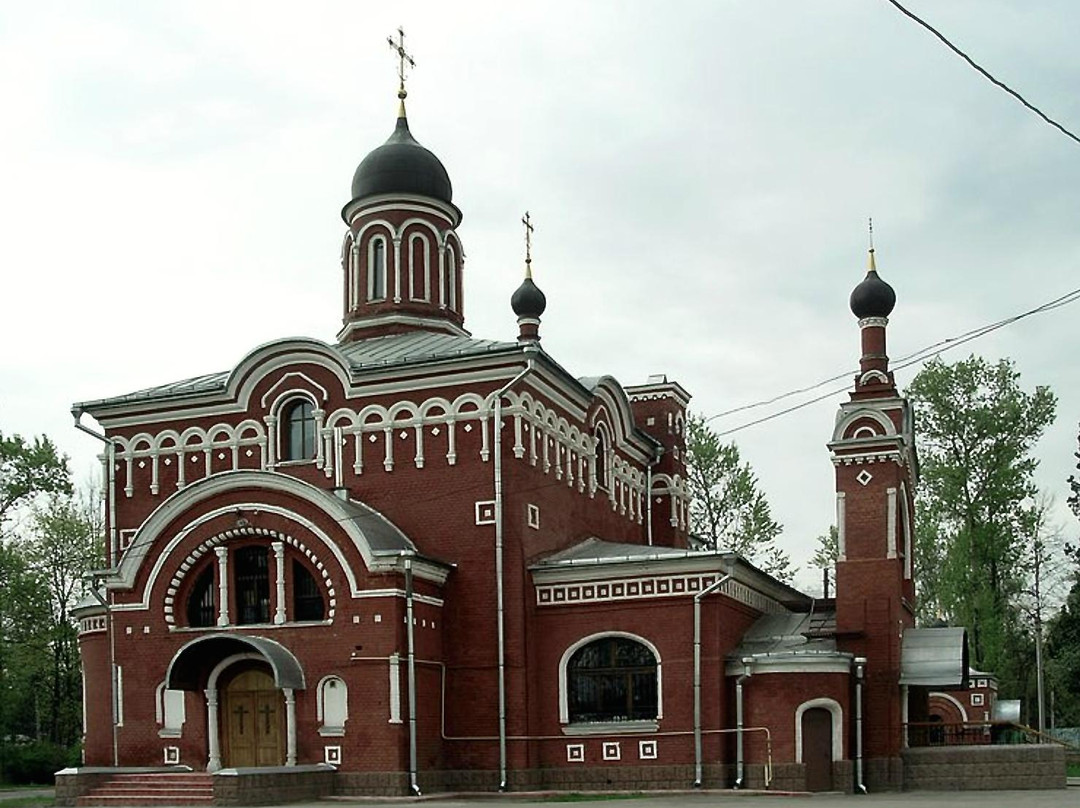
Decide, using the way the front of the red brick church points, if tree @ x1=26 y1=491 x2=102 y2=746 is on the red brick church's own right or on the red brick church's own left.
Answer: on the red brick church's own right

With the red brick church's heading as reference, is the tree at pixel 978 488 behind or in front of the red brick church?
behind

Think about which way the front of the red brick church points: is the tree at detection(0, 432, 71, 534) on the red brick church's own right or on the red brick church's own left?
on the red brick church's own right

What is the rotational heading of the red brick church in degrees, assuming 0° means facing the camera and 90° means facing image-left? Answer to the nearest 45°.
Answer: approximately 45°
